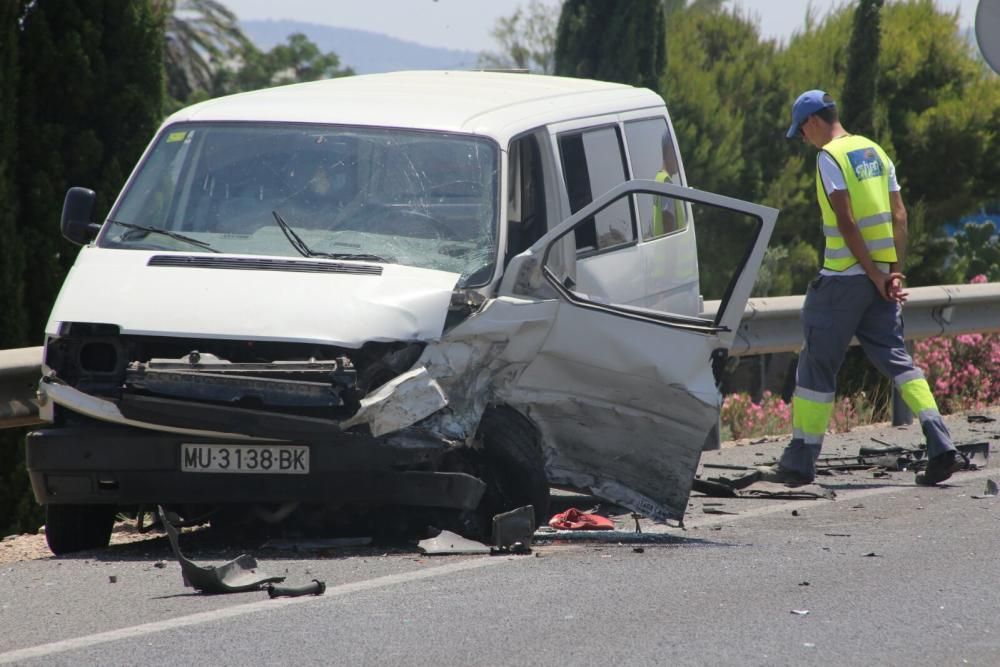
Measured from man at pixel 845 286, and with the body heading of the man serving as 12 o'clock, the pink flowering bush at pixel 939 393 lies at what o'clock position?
The pink flowering bush is roughly at 2 o'clock from the man.

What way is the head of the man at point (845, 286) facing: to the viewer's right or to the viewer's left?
to the viewer's left

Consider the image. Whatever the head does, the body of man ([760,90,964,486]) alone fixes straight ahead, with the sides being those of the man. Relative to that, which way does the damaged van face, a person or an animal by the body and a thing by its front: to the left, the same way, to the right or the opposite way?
to the left

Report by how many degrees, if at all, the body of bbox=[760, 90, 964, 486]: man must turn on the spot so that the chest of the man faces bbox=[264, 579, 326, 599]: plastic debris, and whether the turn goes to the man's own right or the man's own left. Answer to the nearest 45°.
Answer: approximately 90° to the man's own left

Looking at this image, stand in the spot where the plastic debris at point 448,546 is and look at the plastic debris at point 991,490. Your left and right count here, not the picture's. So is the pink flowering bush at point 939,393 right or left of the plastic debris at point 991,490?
left

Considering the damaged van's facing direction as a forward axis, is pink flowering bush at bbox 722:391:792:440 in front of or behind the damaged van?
behind

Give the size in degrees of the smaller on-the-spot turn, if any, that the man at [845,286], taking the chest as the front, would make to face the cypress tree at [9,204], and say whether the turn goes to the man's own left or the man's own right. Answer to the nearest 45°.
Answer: approximately 45° to the man's own left

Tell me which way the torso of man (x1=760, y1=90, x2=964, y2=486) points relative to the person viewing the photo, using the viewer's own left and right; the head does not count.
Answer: facing away from the viewer and to the left of the viewer

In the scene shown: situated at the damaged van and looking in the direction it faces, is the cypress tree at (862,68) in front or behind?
behind
